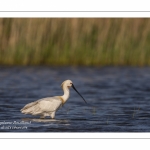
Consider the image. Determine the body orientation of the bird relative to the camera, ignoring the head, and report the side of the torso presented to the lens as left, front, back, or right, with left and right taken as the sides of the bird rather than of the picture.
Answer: right
